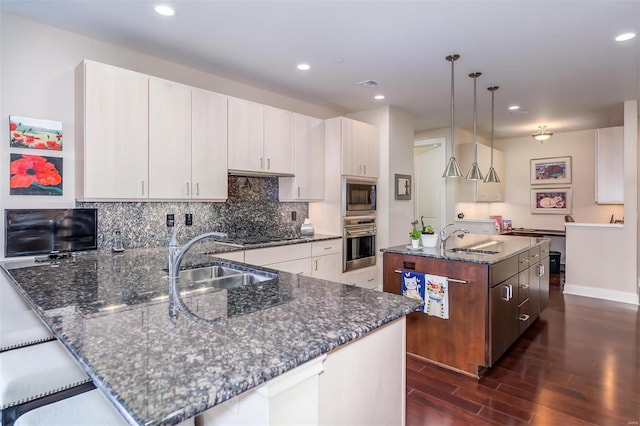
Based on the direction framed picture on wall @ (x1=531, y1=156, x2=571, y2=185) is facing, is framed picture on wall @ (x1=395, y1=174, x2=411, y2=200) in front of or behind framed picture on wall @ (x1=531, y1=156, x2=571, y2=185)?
in front

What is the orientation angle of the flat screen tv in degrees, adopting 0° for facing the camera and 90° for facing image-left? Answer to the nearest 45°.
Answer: approximately 315°

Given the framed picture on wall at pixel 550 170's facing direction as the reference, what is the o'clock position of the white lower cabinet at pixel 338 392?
The white lower cabinet is roughly at 12 o'clock from the framed picture on wall.

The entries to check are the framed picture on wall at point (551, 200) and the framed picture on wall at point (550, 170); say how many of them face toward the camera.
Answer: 2

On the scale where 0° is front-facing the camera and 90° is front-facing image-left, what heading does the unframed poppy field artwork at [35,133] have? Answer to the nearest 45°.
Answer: approximately 315°

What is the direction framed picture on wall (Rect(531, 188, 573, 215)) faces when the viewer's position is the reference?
facing the viewer

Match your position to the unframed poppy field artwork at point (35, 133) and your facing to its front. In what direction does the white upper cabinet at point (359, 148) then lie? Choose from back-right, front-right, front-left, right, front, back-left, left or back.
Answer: front-left

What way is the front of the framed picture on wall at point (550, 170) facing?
toward the camera

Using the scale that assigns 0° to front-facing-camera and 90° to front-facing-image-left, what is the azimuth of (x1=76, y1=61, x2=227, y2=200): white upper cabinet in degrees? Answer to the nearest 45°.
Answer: approximately 315°

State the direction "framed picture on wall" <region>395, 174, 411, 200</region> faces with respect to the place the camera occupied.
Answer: facing the viewer and to the right of the viewer
